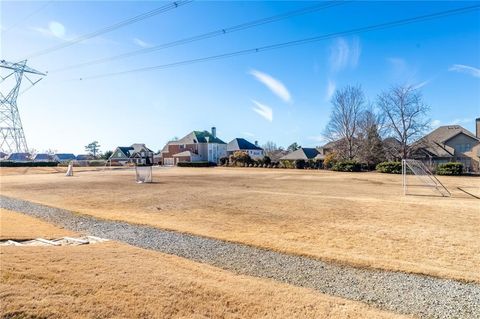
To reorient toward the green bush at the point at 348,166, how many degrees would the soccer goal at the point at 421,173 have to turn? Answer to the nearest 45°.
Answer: approximately 45° to its right

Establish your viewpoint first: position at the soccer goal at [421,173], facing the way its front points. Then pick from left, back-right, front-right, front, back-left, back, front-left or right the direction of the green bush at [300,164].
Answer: front-right

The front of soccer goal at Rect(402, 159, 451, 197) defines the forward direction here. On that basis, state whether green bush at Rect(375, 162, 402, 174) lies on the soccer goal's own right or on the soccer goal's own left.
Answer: on the soccer goal's own right

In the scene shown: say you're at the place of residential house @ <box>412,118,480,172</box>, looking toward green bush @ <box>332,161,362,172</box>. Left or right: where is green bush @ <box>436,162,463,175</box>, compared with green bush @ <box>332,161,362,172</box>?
left

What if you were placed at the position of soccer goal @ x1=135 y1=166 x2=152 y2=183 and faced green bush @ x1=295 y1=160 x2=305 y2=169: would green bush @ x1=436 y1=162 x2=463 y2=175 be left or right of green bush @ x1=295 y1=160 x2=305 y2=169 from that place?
right

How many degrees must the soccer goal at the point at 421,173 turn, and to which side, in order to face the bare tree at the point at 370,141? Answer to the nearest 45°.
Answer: approximately 90° to its right

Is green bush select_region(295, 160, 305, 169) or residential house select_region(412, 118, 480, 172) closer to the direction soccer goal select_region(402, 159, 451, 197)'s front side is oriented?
the green bush

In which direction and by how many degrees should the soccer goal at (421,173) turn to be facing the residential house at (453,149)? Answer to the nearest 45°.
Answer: approximately 90° to its right

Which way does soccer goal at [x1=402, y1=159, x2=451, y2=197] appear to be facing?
to the viewer's left
